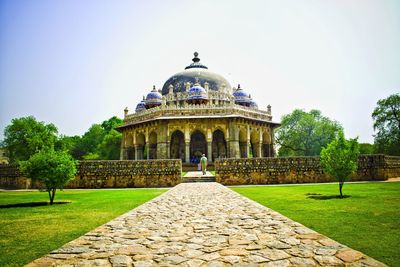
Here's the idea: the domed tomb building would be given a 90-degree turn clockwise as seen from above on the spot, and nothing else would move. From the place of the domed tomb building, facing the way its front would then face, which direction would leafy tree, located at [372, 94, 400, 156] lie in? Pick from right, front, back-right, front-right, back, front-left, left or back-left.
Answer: back

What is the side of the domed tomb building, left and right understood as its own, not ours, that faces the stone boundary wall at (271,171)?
front

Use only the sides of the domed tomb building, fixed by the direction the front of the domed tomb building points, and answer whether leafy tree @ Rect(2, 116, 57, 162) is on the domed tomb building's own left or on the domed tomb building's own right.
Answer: on the domed tomb building's own right

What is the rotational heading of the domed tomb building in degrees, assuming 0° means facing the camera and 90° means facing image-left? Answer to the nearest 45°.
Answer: approximately 0°

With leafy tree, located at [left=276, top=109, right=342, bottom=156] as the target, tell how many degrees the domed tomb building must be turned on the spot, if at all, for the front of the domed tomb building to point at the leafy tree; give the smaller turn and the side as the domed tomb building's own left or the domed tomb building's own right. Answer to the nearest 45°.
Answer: approximately 135° to the domed tomb building's own left

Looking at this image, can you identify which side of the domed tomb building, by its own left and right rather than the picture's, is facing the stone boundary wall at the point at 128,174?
front
